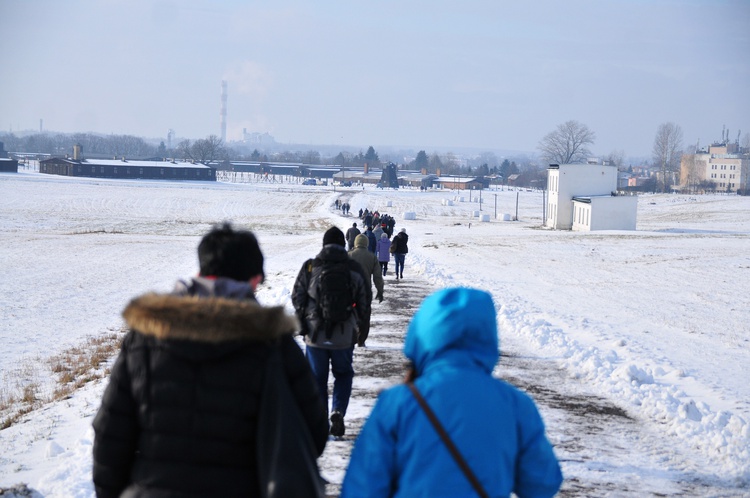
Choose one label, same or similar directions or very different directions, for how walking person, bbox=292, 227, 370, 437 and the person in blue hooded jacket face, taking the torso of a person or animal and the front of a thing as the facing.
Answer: same or similar directions

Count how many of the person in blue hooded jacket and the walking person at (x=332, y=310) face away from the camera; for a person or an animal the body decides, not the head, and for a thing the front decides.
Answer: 2

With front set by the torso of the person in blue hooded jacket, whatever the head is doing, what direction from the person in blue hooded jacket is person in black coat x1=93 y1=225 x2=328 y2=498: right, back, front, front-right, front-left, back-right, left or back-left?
left

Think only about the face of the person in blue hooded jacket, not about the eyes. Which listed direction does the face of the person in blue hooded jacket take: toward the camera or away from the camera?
away from the camera

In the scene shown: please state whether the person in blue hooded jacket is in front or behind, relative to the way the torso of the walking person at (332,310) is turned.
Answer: behind

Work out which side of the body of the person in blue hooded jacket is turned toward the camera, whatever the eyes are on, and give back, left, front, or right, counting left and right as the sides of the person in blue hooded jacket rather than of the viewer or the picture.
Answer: back

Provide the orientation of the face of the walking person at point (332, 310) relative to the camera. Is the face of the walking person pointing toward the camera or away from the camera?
away from the camera

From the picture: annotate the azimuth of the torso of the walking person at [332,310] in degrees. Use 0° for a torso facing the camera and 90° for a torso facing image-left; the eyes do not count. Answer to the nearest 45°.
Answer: approximately 180°

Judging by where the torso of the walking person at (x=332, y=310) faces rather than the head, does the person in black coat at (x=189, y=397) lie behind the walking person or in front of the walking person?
behind

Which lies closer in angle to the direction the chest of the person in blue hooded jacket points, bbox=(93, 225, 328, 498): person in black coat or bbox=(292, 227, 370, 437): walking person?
the walking person
